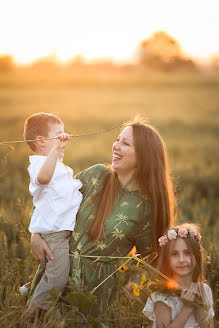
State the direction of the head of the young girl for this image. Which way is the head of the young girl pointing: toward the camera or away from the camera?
toward the camera

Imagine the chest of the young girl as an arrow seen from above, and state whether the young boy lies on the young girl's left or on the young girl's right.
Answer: on the young girl's right

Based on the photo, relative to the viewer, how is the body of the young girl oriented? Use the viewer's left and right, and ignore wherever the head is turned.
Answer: facing the viewer

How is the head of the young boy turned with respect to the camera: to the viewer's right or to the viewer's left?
to the viewer's right

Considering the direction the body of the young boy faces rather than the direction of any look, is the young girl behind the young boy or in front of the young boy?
in front
